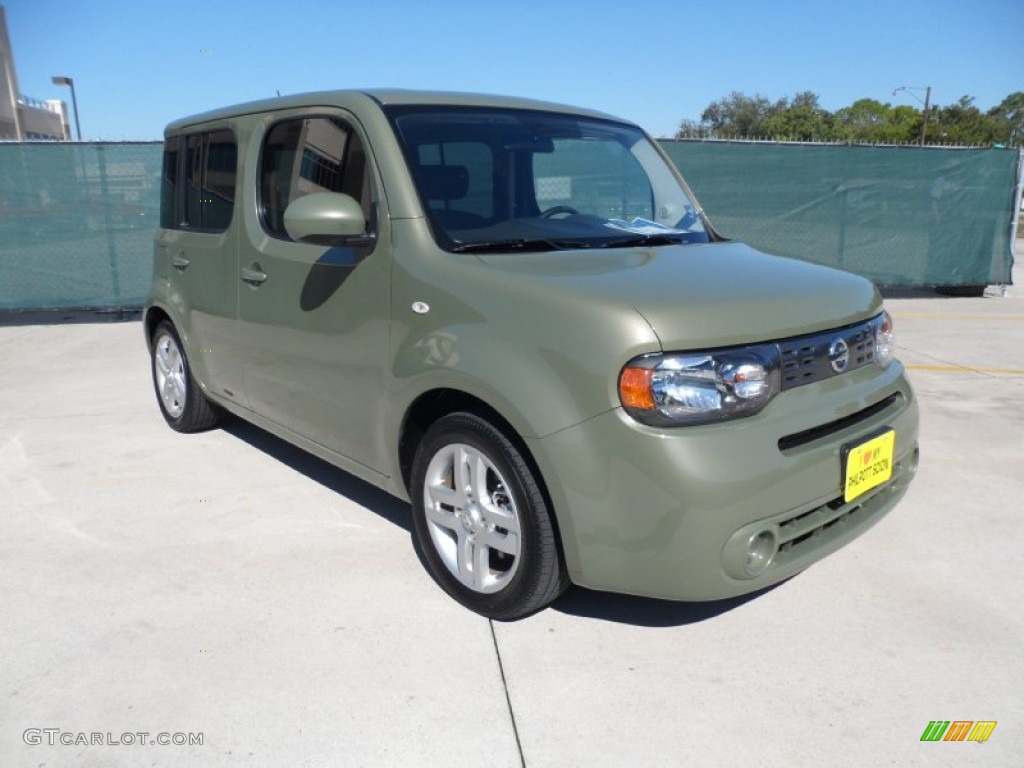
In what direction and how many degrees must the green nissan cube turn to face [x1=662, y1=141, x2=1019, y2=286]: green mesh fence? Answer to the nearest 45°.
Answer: approximately 90° to its left

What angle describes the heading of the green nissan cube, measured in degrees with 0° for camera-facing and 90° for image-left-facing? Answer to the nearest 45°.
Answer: approximately 315°

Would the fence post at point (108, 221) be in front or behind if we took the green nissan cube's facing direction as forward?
behind

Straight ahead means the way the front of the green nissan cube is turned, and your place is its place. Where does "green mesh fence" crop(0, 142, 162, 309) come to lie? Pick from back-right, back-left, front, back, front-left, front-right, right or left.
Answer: back

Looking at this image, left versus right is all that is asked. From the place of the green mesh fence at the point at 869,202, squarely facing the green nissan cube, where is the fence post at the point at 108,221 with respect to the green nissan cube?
right
